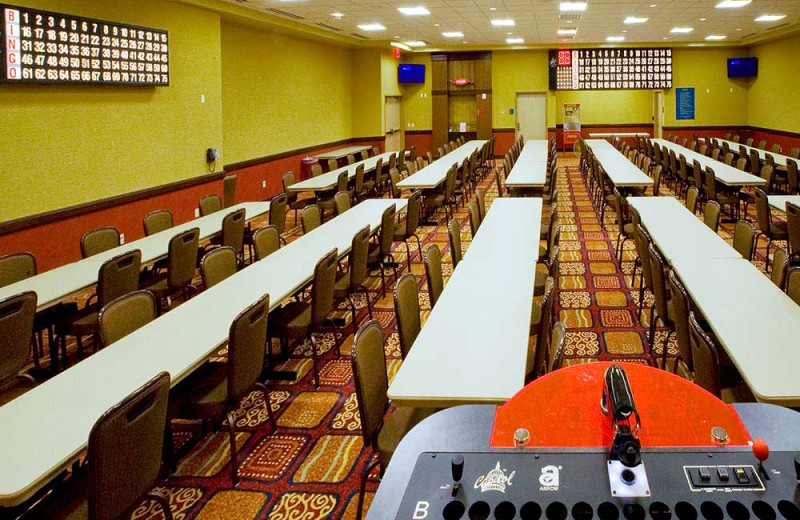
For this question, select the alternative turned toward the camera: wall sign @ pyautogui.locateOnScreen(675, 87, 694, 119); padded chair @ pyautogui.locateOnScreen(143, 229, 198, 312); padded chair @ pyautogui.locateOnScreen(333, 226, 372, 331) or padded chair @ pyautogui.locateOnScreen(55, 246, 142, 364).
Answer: the wall sign

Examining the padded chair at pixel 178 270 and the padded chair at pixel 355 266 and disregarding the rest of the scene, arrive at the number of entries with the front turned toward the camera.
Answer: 0

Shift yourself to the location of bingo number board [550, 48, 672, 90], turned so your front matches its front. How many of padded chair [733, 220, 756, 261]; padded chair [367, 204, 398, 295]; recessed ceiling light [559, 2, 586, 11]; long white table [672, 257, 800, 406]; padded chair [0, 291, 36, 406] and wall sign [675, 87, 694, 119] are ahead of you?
5

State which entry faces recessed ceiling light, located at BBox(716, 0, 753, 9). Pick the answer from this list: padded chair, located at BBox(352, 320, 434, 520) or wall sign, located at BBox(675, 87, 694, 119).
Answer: the wall sign

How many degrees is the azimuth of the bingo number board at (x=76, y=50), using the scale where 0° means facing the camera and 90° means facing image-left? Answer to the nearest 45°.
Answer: approximately 315°

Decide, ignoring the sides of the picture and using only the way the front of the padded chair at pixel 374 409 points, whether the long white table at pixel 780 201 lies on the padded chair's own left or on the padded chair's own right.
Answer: on the padded chair's own left

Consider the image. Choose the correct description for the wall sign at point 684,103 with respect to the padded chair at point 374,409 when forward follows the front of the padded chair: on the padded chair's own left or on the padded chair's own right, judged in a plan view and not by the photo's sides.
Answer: on the padded chair's own left

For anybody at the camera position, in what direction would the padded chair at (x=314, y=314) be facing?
facing away from the viewer and to the left of the viewer

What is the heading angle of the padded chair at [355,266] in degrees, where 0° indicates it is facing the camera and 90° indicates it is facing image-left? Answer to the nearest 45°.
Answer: approximately 135°

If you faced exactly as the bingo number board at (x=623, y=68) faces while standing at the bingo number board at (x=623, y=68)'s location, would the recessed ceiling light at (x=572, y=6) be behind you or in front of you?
in front

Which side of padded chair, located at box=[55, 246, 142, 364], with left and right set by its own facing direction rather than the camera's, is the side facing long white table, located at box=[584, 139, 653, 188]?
right

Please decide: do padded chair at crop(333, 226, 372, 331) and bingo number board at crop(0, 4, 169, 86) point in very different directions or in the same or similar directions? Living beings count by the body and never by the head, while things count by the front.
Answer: very different directions
